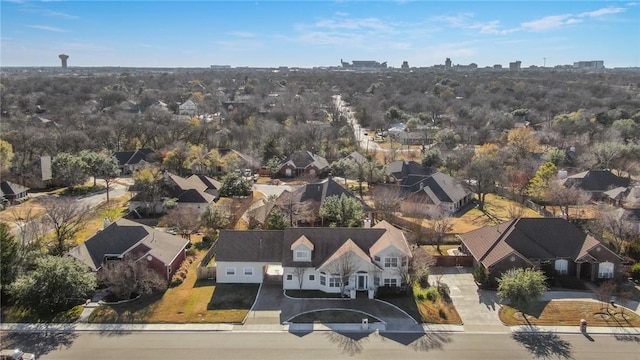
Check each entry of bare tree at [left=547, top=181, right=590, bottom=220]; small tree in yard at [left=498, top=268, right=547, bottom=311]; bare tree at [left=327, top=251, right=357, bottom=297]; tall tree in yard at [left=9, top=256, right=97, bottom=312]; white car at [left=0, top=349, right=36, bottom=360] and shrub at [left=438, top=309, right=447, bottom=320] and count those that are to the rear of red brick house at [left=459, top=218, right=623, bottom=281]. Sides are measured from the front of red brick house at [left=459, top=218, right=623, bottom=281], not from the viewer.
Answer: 1

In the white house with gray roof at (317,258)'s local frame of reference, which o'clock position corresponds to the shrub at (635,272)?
The shrub is roughly at 9 o'clock from the white house with gray roof.

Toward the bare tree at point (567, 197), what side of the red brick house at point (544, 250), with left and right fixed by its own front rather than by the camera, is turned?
back

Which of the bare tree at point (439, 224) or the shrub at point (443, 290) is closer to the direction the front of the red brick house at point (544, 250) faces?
the shrub

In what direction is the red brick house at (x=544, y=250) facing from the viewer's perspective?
toward the camera

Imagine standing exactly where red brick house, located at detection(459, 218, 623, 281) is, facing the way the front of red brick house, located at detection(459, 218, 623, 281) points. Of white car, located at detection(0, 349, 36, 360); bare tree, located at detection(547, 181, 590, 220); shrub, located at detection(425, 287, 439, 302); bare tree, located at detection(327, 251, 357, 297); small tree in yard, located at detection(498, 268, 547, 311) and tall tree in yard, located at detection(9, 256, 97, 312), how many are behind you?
1

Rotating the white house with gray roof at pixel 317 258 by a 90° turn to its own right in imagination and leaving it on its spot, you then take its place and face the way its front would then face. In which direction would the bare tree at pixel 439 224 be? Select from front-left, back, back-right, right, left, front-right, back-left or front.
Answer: back-right

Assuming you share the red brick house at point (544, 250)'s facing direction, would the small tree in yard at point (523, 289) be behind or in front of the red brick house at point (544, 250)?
in front

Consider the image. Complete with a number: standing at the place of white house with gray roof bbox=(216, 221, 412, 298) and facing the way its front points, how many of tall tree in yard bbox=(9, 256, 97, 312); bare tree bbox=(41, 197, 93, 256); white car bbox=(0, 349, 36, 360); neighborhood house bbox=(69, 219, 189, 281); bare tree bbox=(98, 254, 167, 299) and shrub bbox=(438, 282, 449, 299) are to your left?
1

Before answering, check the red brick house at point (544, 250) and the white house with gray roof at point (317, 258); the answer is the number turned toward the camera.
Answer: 2

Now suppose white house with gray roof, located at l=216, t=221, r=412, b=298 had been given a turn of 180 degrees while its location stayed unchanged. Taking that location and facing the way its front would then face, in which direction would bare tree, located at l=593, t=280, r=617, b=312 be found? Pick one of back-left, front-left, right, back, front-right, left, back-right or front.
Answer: right
